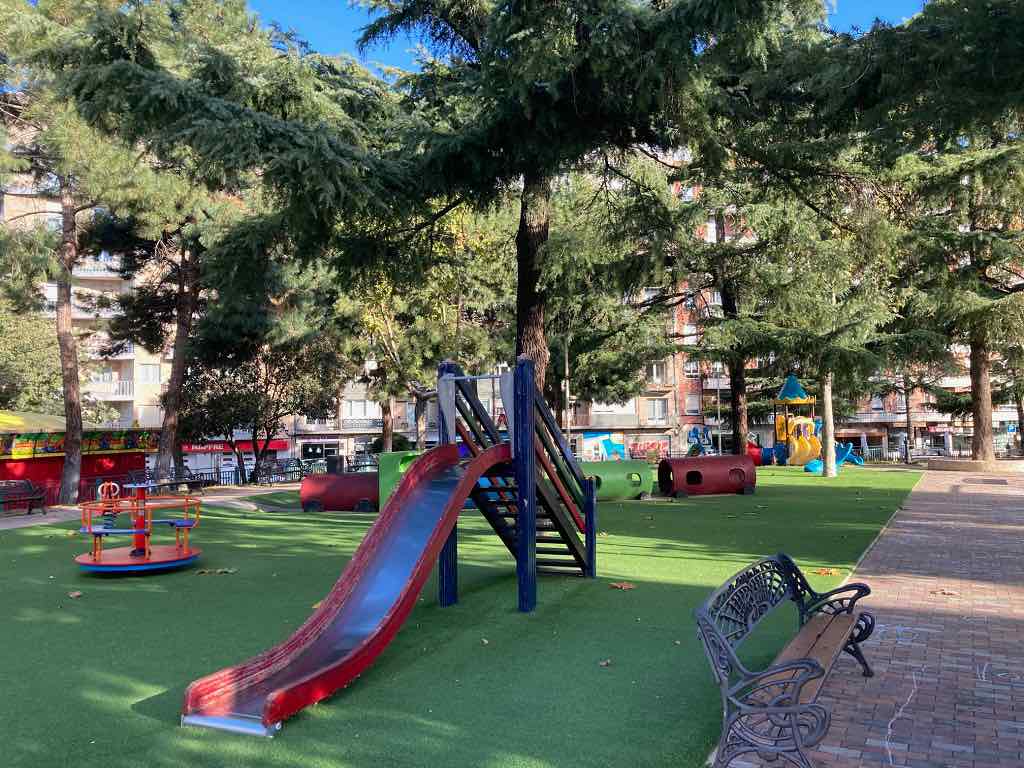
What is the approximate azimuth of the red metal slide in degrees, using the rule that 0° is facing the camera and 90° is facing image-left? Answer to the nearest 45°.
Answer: approximately 45°

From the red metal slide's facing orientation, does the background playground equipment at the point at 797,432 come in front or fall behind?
behind

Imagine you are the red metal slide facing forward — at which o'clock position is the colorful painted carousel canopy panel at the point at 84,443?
The colorful painted carousel canopy panel is roughly at 4 o'clock from the red metal slide.

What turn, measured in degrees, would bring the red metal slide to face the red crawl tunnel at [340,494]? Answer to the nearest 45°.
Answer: approximately 135° to its right

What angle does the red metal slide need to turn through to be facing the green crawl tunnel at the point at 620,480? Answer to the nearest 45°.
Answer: approximately 180°

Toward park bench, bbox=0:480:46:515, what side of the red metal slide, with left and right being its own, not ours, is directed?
right

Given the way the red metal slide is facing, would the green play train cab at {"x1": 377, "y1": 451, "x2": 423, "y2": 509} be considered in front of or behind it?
behind

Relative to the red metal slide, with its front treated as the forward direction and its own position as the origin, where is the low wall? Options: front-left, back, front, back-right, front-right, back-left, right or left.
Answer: back

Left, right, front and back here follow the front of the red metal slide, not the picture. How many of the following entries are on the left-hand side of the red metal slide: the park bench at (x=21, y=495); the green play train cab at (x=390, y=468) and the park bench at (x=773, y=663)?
1

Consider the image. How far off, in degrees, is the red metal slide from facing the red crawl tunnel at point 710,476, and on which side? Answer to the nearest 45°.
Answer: approximately 180°
